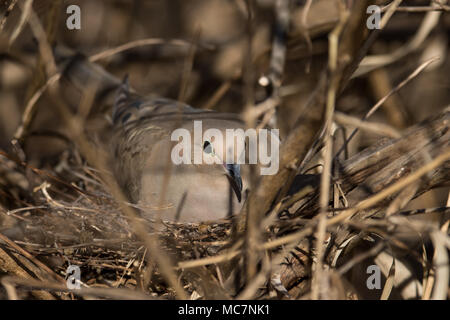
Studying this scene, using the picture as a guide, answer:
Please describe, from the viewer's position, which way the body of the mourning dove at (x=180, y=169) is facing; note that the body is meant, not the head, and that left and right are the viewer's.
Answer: facing the viewer and to the right of the viewer
